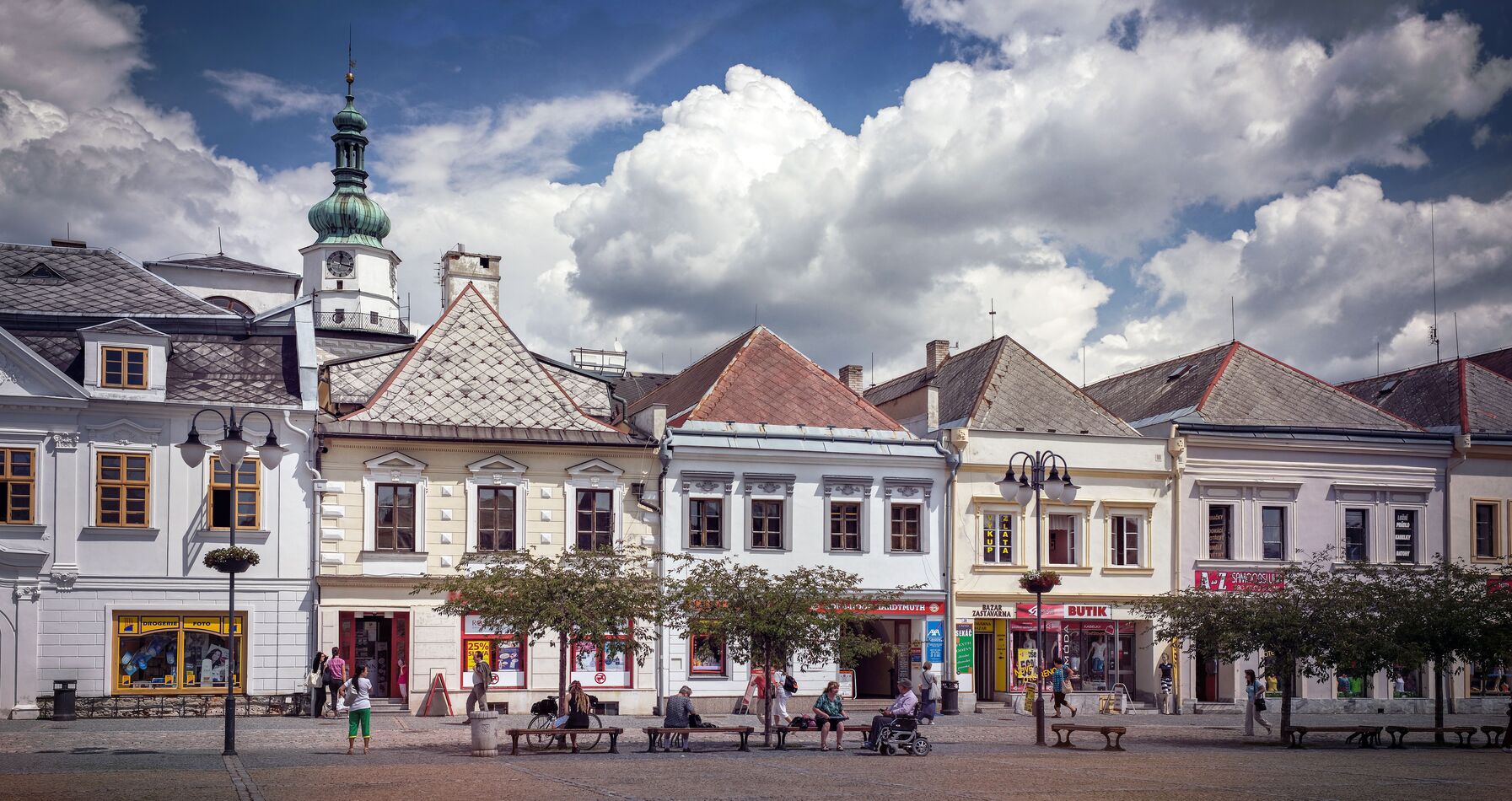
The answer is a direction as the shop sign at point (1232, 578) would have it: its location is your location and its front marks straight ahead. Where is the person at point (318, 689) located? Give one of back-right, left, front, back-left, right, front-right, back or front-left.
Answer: front-right

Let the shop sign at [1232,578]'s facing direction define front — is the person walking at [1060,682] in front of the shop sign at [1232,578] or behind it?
in front

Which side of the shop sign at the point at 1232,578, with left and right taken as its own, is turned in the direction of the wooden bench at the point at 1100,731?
front

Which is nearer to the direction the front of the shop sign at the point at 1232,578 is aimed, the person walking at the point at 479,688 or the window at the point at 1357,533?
the person walking

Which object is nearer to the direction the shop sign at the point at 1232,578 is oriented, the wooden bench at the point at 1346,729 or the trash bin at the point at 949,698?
the wooden bench

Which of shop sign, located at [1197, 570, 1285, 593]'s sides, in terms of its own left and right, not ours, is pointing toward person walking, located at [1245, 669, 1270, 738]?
front

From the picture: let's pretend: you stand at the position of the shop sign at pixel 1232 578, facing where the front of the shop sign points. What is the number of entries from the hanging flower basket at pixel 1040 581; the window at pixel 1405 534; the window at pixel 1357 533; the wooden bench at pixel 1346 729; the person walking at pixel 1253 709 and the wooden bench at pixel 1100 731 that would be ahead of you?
4

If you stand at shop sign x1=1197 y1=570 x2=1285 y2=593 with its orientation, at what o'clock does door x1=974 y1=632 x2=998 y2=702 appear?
The door is roughly at 2 o'clock from the shop sign.

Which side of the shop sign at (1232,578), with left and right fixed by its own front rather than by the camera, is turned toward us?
front

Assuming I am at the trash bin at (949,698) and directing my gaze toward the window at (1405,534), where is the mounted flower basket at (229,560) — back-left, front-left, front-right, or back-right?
back-right

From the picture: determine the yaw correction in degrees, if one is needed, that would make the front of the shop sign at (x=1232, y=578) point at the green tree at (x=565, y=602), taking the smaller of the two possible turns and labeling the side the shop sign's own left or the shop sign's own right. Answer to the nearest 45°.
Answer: approximately 45° to the shop sign's own right

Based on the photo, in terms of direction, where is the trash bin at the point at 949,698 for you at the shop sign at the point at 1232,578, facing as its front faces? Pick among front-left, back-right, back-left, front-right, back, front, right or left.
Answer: front-right
